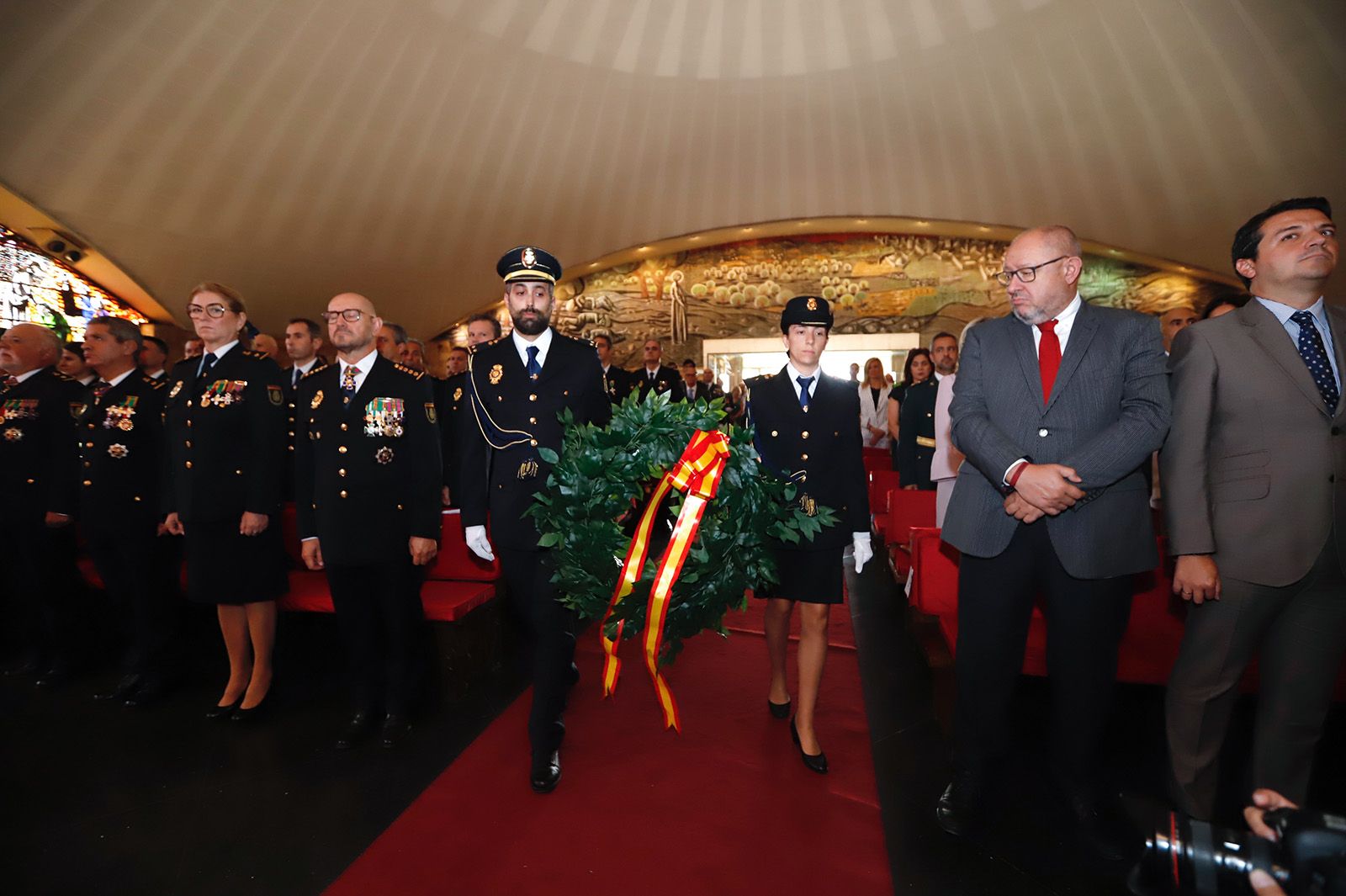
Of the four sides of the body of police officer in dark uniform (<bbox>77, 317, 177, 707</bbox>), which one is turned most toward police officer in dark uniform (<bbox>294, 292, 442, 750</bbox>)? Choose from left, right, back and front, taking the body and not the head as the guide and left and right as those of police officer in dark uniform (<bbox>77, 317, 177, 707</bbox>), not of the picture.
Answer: left

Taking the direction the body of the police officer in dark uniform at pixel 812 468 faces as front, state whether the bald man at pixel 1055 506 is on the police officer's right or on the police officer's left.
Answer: on the police officer's left

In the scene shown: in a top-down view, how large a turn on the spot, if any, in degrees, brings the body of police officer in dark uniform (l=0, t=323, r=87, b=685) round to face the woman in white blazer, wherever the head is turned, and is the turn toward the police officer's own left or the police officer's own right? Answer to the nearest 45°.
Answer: approximately 135° to the police officer's own left

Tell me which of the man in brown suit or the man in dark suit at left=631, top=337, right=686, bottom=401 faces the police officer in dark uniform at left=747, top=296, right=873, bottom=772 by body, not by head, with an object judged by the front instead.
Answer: the man in dark suit

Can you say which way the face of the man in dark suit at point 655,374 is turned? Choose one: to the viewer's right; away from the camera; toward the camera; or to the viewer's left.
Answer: toward the camera

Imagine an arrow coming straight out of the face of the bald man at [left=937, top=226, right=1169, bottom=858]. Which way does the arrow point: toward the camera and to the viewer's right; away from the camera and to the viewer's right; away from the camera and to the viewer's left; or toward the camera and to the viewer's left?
toward the camera and to the viewer's left

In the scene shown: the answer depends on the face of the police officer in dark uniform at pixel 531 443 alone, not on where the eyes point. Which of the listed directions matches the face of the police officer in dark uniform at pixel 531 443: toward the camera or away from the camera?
toward the camera

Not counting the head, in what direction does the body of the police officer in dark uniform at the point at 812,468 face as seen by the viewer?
toward the camera

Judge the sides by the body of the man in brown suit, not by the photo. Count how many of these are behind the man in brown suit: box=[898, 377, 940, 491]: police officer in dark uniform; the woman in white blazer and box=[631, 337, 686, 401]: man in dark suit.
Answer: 3

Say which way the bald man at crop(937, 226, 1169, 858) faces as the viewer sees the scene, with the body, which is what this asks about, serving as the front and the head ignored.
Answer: toward the camera

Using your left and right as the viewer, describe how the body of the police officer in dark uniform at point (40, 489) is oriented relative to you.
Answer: facing the viewer and to the left of the viewer

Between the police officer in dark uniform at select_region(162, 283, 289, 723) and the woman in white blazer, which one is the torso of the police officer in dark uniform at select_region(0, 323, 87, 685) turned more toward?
the police officer in dark uniform
